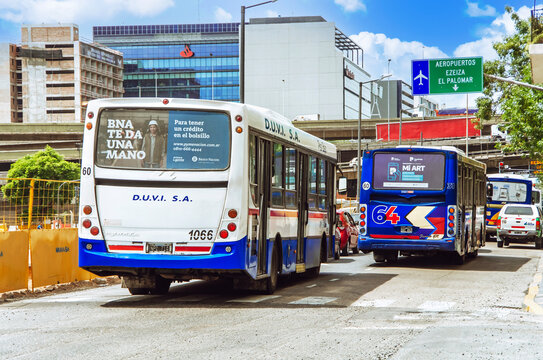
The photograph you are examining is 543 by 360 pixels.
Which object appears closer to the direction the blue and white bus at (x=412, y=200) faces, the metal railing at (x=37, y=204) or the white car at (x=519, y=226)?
the white car

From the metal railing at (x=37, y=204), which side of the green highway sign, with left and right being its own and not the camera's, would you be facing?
front

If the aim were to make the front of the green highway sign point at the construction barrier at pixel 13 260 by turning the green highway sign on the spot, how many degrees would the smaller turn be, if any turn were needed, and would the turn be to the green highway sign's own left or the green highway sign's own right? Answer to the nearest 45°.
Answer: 0° — it already faces it

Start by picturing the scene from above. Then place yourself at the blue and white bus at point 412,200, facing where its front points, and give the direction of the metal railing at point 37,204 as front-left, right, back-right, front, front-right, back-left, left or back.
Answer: back-left

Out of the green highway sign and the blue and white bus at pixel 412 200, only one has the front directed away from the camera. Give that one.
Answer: the blue and white bus

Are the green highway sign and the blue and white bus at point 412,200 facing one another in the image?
yes

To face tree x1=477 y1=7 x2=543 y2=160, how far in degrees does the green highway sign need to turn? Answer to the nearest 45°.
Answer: approximately 135° to its left

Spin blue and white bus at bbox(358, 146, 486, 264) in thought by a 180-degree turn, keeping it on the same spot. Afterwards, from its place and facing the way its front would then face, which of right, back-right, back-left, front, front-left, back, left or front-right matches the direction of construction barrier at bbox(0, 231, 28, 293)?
front-right

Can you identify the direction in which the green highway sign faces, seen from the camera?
facing the viewer

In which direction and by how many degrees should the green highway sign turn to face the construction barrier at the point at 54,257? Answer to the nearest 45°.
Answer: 0° — it already faces it

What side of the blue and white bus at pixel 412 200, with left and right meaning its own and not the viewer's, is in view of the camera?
back
